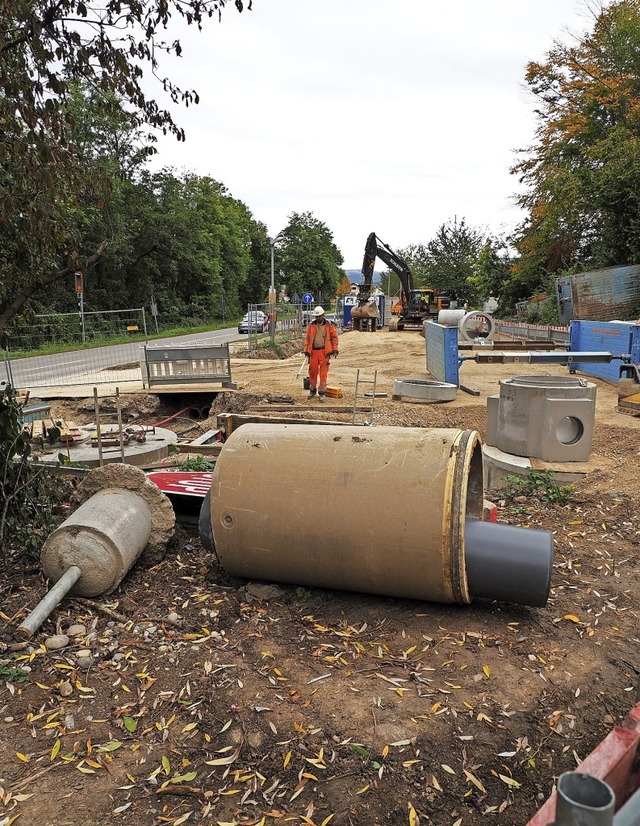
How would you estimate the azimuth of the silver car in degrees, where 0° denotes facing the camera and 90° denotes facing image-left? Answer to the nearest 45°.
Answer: approximately 45°

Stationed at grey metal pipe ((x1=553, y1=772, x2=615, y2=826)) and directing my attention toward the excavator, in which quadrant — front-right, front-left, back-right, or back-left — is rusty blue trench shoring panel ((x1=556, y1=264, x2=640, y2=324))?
front-right

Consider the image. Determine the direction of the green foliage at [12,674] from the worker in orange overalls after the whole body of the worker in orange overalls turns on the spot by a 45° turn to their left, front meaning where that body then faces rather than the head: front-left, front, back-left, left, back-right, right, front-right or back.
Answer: front-right

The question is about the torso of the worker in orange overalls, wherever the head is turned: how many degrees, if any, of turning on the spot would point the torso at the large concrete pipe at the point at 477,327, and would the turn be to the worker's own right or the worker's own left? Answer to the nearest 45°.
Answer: approximately 135° to the worker's own left

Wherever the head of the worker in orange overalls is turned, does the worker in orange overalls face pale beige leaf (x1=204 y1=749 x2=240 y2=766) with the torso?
yes

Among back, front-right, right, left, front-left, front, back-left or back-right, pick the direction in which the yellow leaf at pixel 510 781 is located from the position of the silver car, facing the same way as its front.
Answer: front-left

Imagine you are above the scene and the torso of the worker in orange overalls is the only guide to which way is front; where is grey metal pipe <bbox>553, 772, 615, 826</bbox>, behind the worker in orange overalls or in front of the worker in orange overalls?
in front

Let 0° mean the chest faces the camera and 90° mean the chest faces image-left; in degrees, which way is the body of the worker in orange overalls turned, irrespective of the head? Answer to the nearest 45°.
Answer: approximately 0°

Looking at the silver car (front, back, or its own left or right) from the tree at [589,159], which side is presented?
left

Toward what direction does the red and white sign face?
toward the camera

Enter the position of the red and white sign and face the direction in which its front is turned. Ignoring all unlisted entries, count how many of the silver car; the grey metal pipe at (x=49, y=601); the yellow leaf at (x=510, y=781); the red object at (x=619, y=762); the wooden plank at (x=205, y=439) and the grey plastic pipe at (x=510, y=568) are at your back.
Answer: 2

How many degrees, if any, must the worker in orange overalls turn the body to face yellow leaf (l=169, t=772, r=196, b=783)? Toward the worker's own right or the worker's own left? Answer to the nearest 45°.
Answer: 0° — they already face it

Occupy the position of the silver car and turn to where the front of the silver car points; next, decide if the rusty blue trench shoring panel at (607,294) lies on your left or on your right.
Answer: on your left

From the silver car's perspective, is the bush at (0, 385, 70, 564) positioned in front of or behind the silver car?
in front

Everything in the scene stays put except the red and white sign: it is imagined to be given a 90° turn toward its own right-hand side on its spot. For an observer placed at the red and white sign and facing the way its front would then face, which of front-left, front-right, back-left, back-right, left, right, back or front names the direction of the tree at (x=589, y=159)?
back-right

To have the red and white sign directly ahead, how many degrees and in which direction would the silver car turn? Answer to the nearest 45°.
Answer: approximately 45° to its left

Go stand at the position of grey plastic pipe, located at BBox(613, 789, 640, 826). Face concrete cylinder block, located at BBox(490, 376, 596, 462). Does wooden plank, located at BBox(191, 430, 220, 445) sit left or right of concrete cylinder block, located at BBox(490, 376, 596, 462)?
left
